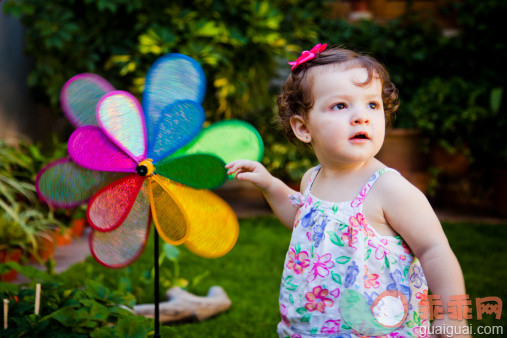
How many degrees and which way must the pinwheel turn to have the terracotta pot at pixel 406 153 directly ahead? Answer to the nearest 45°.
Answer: approximately 135° to its left

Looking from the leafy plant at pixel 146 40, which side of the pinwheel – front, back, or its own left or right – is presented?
back

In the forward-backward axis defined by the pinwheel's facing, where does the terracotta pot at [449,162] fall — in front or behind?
behind

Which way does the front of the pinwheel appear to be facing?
toward the camera

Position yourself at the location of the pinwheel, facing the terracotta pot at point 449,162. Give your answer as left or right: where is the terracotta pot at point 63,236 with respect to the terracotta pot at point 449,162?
left

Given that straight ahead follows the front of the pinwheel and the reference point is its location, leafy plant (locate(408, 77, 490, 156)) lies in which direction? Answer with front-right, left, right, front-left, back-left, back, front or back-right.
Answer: back-left

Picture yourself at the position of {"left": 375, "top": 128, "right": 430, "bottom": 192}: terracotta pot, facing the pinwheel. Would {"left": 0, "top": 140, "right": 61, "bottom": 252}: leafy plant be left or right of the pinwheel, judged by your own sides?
right

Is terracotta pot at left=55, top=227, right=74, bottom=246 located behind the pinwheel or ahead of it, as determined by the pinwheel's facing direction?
behind
